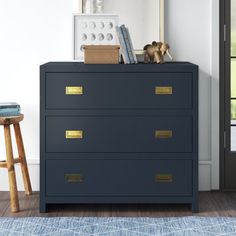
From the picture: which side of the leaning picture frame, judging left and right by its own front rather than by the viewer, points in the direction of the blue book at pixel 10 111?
right

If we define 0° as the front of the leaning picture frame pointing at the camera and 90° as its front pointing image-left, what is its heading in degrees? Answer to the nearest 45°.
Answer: approximately 0°

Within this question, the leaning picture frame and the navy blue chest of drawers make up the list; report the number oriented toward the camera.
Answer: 2

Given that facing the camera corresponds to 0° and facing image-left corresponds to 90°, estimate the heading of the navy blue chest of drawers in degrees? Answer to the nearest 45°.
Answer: approximately 0°
